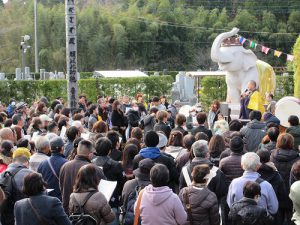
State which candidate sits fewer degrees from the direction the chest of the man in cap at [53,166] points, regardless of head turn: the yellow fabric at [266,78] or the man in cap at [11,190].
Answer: the yellow fabric

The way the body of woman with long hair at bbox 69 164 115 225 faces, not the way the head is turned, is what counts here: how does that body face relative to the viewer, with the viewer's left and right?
facing away from the viewer and to the right of the viewer

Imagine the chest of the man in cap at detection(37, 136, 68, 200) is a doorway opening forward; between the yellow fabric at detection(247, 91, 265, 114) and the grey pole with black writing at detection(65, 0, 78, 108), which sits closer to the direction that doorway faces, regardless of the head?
the yellow fabric

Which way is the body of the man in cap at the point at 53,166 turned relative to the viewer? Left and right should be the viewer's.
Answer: facing away from the viewer and to the right of the viewer

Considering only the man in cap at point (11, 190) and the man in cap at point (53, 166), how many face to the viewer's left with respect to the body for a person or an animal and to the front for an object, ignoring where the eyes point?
0

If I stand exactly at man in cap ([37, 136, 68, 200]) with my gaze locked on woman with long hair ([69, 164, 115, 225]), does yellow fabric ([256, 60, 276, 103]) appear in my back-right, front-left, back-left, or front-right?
back-left

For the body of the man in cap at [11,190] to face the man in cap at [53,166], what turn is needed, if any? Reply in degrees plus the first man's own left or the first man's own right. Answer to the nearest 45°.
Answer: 0° — they already face them

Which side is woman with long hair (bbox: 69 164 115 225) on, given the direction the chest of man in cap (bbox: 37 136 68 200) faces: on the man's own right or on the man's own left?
on the man's own right
